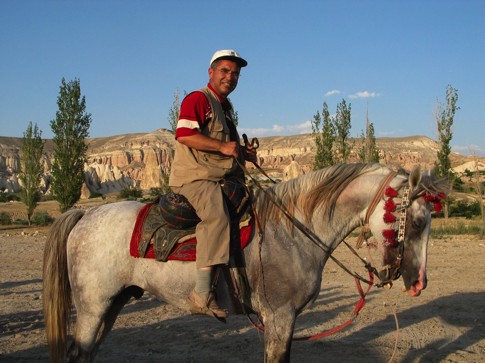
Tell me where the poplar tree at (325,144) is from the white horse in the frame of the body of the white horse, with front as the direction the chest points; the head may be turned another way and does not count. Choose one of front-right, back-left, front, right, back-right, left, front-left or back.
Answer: left

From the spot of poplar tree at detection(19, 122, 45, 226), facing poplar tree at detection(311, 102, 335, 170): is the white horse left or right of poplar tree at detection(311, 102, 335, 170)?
right

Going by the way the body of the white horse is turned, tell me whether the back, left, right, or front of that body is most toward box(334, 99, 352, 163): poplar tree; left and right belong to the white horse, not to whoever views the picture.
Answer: left

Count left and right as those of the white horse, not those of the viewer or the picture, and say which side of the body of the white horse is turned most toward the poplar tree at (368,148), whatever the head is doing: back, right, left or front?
left

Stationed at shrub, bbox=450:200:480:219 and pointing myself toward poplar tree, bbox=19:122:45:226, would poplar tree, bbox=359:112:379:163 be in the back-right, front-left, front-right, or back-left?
front-right

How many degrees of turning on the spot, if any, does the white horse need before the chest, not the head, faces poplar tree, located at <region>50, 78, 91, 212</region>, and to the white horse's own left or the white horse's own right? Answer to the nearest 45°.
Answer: approximately 135° to the white horse's own left

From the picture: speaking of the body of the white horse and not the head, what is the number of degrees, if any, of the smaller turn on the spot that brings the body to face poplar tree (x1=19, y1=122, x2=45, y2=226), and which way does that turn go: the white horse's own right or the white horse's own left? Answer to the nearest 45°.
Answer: approximately 135° to the white horse's own left

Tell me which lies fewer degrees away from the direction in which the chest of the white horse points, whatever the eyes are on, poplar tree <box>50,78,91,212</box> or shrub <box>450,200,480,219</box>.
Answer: the shrub

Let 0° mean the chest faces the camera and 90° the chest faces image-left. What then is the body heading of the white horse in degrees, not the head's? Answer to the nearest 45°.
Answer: approximately 270°
